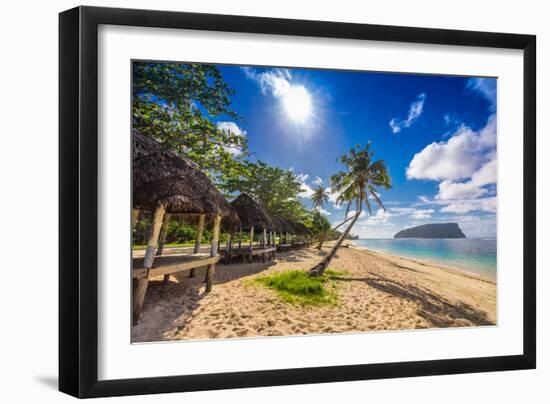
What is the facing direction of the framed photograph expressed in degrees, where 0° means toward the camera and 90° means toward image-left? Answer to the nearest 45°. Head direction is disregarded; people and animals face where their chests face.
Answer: approximately 315°
